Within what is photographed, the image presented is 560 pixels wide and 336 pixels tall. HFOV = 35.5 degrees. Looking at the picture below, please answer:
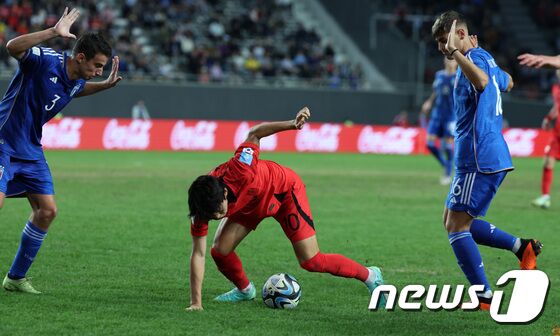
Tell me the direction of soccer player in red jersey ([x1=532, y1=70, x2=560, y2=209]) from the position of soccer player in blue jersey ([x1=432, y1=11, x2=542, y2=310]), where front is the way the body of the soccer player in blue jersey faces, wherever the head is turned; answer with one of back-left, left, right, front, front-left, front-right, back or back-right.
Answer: right

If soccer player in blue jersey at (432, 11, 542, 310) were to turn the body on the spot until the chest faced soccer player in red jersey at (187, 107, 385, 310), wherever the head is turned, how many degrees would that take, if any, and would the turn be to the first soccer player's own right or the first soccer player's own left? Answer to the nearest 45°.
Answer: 0° — they already face them

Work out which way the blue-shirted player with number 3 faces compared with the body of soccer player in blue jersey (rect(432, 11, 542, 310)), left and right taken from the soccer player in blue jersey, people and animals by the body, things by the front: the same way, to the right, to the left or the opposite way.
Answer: the opposite way

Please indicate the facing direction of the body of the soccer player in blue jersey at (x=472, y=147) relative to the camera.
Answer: to the viewer's left

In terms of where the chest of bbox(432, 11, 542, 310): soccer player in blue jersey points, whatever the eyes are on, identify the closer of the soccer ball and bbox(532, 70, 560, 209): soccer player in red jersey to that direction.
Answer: the soccer ball

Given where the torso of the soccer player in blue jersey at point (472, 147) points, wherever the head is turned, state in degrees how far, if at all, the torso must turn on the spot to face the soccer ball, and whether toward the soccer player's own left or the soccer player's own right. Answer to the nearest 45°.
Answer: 0° — they already face it

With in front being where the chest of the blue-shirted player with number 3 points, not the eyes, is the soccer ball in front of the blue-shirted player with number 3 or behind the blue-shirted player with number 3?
in front

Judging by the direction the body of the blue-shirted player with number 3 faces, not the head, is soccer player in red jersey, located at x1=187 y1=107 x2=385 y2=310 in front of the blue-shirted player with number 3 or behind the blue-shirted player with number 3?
in front

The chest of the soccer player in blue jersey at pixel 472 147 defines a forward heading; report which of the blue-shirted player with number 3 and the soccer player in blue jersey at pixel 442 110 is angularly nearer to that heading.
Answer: the blue-shirted player with number 3

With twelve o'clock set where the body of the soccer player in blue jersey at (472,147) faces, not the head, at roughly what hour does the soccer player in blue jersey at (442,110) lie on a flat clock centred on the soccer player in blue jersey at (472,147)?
the soccer player in blue jersey at (442,110) is roughly at 3 o'clock from the soccer player in blue jersey at (472,147).
